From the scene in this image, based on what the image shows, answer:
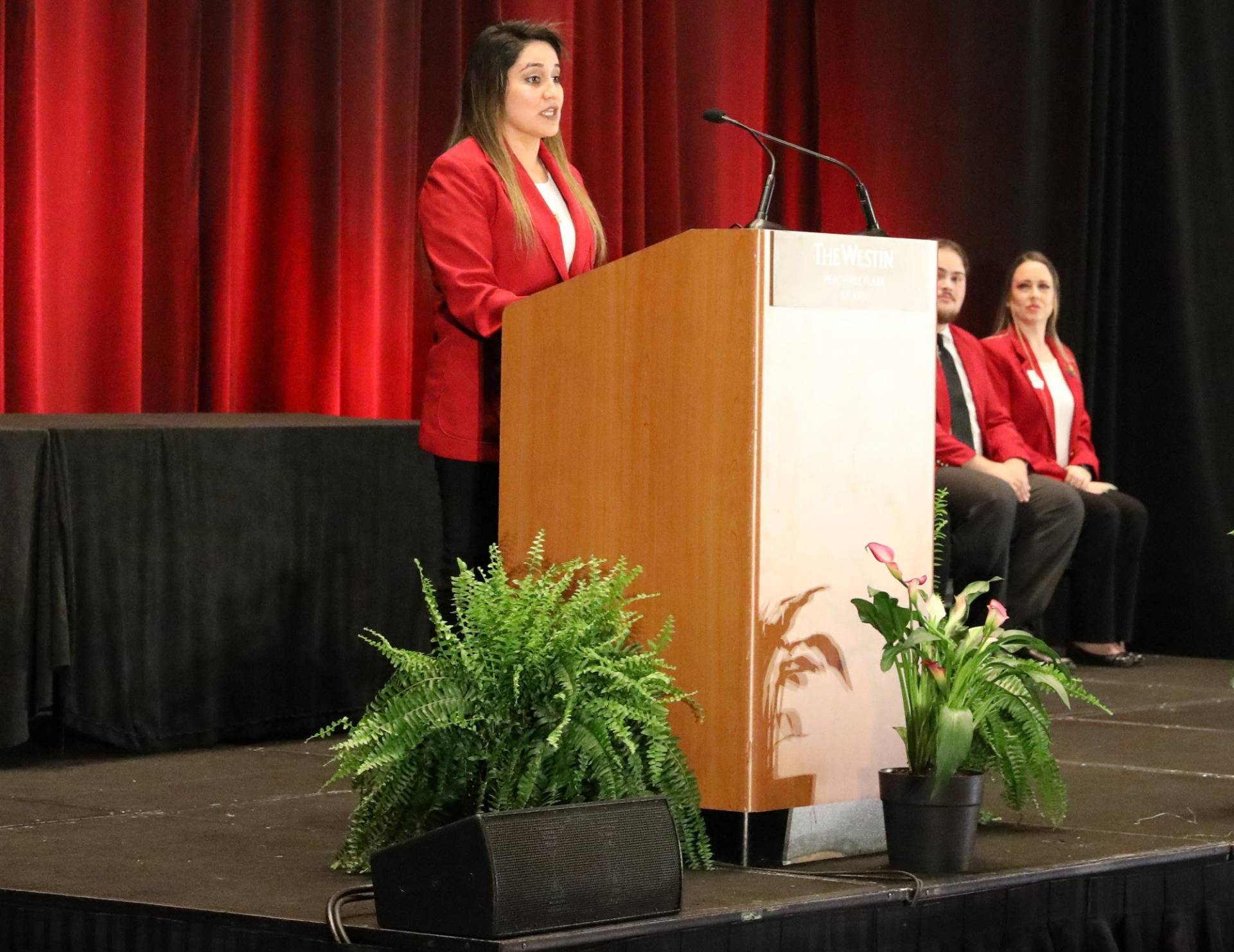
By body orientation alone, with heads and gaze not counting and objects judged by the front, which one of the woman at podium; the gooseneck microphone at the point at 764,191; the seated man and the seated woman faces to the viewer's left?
the gooseneck microphone

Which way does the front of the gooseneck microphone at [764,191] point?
to the viewer's left

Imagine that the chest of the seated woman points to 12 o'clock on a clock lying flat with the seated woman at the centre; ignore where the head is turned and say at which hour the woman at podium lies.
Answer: The woman at podium is roughly at 2 o'clock from the seated woman.

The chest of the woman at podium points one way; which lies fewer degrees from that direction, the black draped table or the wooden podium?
the wooden podium

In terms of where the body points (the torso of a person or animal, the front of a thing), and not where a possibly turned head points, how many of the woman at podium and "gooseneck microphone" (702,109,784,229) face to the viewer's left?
1

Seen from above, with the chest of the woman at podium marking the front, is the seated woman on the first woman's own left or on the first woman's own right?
on the first woman's own left

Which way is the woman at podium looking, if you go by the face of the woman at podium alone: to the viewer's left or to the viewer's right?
to the viewer's right
